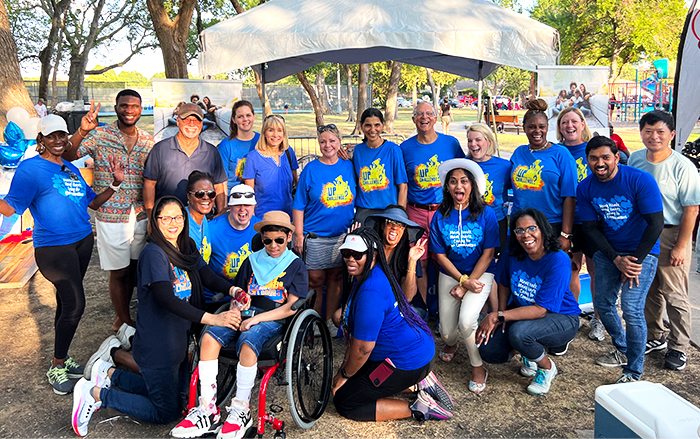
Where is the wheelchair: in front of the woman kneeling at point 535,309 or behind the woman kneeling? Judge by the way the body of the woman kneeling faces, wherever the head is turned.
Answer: in front

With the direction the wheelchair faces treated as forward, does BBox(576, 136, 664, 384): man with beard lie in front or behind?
behind

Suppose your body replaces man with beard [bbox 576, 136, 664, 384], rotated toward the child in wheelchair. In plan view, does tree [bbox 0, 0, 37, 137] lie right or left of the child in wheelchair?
right

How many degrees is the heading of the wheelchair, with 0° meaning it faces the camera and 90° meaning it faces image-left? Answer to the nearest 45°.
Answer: approximately 45°

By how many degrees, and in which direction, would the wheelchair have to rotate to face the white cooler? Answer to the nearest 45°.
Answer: approximately 90° to its left

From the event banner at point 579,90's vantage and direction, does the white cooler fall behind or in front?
in front

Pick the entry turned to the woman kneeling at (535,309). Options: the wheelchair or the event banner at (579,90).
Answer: the event banner

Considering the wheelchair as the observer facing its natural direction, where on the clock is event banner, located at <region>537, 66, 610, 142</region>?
The event banner is roughly at 6 o'clock from the wheelchair.

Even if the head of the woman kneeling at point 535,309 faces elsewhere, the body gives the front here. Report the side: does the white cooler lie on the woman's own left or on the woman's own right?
on the woman's own left

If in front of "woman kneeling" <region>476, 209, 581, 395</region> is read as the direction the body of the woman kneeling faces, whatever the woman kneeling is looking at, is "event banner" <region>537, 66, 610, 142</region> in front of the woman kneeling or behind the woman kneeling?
behind
